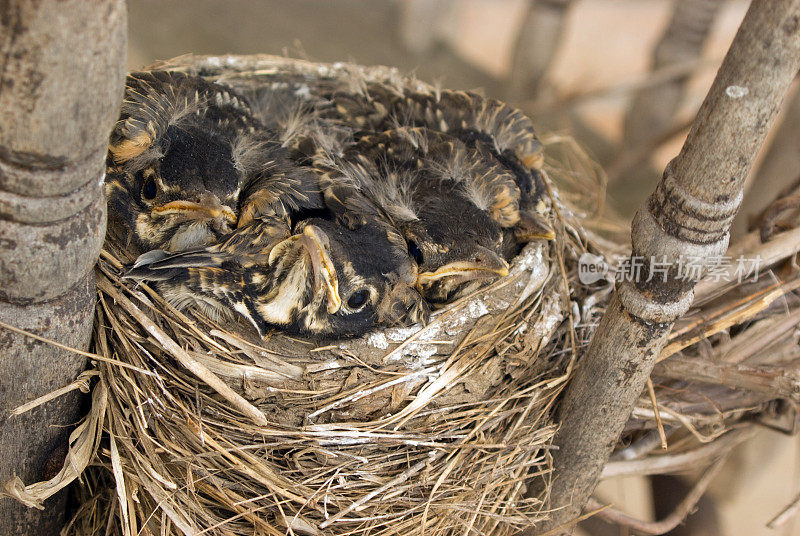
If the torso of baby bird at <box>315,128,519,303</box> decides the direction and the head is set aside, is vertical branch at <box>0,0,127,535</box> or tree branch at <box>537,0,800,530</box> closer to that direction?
the tree branch

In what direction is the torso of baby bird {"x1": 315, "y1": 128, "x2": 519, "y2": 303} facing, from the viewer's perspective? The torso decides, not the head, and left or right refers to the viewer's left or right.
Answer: facing the viewer and to the right of the viewer

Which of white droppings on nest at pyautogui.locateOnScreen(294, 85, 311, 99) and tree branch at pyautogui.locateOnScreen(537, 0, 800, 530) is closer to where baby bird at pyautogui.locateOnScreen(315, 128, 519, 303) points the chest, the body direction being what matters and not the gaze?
the tree branch

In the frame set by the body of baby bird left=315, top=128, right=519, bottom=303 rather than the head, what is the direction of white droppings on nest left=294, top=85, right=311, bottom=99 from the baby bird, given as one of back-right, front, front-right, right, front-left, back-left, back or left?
back

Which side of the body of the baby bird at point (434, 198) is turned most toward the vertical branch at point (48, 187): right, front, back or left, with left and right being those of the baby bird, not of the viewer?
right
